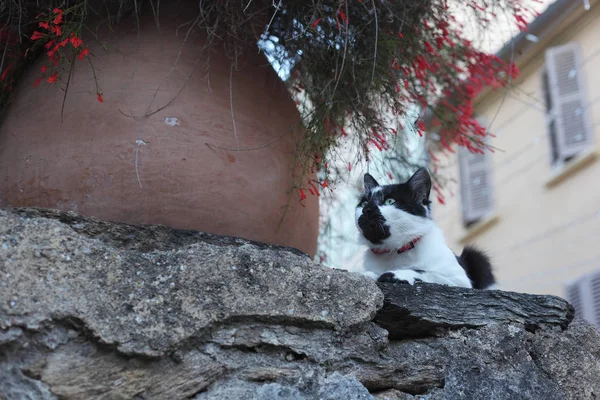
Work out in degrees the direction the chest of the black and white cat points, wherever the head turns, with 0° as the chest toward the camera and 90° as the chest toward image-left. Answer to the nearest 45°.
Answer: approximately 45°

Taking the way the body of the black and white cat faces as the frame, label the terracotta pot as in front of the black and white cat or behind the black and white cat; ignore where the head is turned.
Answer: in front
